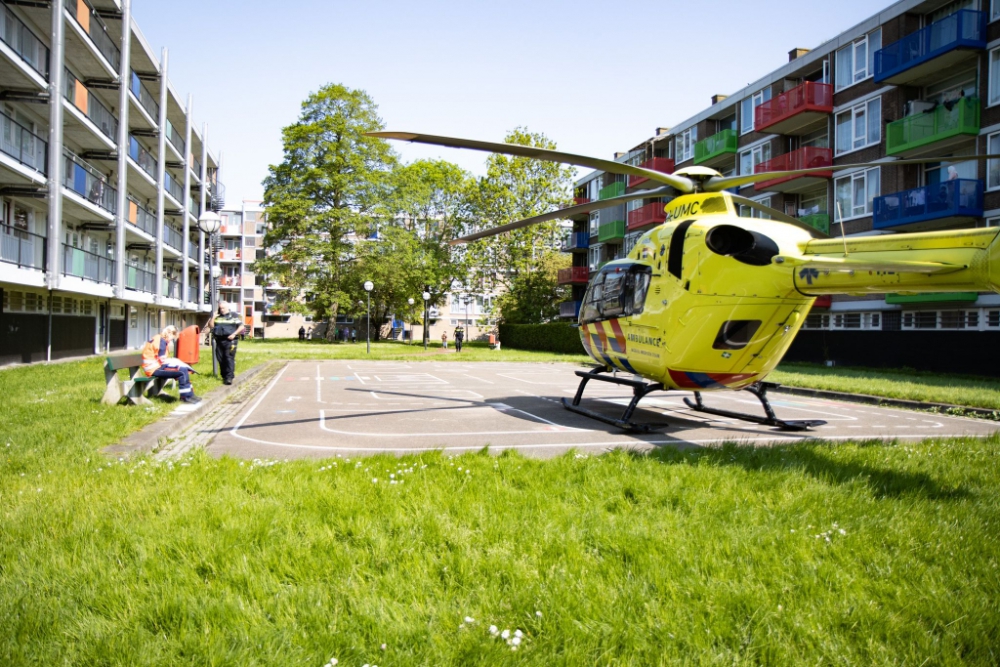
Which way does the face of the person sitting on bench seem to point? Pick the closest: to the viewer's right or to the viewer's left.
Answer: to the viewer's right

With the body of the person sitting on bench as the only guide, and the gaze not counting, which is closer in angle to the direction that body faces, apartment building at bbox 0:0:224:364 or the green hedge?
the green hedge

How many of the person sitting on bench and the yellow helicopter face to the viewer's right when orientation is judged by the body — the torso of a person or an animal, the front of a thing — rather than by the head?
1

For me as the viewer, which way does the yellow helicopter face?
facing away from the viewer and to the left of the viewer

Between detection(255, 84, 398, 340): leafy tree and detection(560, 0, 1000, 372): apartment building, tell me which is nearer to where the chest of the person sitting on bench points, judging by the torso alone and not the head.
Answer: the apartment building

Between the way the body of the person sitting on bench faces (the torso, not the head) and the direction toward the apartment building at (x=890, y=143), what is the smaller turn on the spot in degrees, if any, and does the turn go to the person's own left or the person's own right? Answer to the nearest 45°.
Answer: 0° — they already face it

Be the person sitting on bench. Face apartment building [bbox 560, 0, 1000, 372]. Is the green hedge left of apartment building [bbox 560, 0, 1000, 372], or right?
left

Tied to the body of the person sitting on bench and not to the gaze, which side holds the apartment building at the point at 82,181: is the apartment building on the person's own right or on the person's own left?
on the person's own left

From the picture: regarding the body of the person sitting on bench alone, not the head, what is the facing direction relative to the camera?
to the viewer's right

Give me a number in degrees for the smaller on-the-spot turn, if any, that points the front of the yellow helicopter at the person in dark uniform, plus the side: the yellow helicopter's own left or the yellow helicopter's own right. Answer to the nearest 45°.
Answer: approximately 45° to the yellow helicopter's own left

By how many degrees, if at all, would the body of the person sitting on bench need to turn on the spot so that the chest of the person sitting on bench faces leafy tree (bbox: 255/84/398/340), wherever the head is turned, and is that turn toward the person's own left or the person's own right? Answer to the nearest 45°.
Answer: approximately 90° to the person's own left

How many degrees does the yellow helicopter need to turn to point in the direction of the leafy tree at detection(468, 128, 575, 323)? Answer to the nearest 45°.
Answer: approximately 45° to its right
